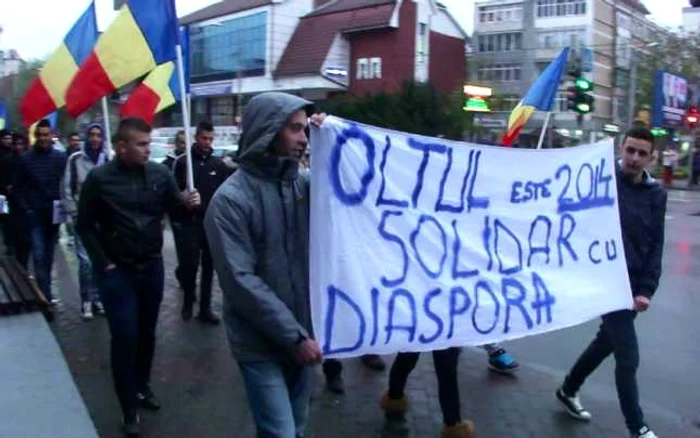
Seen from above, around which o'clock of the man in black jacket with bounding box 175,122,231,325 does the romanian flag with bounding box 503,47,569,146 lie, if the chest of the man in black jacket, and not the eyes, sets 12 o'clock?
The romanian flag is roughly at 9 o'clock from the man in black jacket.

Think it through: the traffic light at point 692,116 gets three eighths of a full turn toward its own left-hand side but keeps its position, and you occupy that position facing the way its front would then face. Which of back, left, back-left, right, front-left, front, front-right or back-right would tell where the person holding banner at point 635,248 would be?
back-right

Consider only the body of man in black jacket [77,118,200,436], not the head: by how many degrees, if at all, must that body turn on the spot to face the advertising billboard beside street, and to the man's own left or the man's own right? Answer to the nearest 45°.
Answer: approximately 90° to the man's own left

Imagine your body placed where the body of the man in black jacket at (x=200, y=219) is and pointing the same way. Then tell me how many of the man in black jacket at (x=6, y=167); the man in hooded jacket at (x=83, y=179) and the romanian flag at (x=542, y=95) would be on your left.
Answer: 1

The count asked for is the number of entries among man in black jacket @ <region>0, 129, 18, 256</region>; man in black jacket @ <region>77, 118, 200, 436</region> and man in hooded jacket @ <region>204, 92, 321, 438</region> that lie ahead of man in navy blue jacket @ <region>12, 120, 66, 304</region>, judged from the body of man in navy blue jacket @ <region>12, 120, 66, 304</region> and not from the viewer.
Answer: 2

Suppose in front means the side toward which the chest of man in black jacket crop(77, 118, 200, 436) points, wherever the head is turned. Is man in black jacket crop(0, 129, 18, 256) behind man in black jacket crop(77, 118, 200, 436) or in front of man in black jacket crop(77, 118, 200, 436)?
behind

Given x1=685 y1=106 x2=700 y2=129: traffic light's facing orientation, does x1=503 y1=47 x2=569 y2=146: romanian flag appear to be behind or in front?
in front

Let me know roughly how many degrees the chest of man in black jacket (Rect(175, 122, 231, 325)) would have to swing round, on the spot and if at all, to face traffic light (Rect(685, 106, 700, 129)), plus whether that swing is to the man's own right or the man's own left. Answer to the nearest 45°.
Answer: approximately 135° to the man's own left

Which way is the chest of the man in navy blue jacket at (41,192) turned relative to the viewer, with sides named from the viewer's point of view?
facing the viewer

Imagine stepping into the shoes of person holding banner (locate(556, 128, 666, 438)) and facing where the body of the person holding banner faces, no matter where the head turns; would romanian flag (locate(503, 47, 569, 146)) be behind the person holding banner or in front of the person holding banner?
behind

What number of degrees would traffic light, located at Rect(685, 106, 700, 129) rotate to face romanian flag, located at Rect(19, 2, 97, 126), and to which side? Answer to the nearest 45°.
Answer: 0° — it already faces it

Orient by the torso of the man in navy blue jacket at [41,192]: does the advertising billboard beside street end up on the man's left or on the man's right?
on the man's left

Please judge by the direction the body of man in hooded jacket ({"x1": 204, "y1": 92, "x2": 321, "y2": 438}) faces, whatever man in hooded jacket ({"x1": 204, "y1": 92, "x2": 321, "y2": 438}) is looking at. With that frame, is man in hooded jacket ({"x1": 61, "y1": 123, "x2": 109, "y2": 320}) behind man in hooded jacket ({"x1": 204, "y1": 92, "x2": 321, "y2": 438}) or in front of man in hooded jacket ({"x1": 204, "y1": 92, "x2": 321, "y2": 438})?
behind
